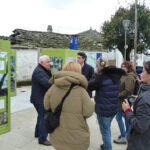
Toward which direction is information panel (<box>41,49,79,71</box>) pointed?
toward the camera

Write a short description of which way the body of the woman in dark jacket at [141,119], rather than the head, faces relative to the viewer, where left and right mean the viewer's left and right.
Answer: facing to the left of the viewer

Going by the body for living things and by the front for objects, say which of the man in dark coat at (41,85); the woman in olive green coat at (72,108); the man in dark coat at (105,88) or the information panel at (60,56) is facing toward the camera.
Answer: the information panel

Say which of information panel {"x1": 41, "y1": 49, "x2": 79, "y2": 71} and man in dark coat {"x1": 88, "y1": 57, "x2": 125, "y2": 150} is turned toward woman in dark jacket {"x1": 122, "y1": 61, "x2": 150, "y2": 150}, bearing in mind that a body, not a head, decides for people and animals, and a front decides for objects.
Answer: the information panel

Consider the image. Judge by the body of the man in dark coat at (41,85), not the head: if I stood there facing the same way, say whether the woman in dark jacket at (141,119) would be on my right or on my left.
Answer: on my right

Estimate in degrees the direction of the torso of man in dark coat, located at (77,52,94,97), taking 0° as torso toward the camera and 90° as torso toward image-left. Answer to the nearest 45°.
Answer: approximately 45°

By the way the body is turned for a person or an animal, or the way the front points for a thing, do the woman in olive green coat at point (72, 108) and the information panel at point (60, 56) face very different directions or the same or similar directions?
very different directions

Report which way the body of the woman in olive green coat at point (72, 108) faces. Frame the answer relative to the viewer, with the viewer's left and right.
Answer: facing away from the viewer

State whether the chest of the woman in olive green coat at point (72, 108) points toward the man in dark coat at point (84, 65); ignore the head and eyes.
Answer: yes

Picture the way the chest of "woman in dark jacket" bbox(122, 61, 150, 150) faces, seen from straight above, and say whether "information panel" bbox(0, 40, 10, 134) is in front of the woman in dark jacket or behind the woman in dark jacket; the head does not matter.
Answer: in front

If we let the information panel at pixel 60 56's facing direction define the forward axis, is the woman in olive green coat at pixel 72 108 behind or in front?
in front

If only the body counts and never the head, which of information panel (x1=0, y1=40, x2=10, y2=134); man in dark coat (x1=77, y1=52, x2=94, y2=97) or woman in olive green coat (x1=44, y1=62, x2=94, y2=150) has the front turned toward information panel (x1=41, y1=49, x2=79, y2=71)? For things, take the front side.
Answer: the woman in olive green coat

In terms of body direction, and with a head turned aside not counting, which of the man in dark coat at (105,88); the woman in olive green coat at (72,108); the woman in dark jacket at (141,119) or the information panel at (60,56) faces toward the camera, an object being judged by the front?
the information panel

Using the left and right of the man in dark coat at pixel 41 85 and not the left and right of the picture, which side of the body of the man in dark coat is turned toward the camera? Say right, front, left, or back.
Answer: right

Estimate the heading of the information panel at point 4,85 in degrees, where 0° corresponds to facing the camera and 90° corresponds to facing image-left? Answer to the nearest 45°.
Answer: approximately 315°
